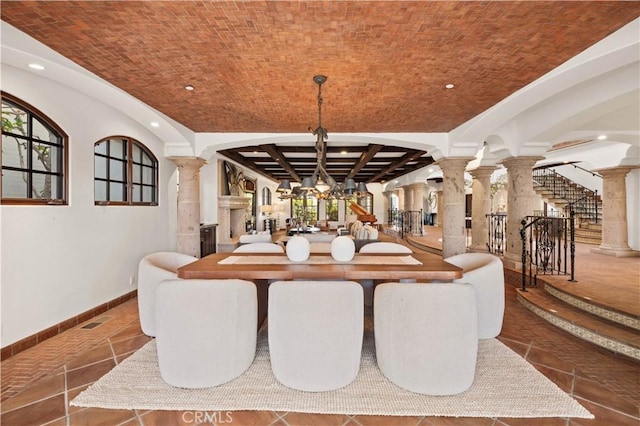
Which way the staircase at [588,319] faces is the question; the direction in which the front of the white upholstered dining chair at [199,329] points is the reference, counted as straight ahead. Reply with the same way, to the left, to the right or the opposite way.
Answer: to the left

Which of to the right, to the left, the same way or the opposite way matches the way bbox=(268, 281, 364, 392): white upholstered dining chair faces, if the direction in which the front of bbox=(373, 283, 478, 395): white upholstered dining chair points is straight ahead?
the same way

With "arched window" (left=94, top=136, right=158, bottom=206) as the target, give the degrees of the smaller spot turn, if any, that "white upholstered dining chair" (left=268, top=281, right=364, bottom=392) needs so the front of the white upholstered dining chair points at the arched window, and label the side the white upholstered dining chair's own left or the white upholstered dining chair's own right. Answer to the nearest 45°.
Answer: approximately 45° to the white upholstered dining chair's own left

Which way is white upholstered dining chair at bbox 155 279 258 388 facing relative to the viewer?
away from the camera

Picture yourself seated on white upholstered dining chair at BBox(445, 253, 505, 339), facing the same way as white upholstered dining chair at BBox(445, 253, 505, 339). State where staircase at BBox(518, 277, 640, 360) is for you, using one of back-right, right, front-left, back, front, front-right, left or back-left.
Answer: back-right

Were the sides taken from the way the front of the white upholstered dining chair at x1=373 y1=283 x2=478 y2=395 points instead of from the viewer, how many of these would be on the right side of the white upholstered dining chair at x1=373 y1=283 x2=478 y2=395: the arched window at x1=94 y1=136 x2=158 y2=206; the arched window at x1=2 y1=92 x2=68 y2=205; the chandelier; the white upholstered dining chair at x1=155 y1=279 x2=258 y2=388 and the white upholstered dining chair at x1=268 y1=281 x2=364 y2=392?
0

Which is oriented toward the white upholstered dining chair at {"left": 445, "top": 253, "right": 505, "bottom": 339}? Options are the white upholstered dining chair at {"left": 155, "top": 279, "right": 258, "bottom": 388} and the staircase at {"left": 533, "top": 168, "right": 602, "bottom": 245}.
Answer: the staircase

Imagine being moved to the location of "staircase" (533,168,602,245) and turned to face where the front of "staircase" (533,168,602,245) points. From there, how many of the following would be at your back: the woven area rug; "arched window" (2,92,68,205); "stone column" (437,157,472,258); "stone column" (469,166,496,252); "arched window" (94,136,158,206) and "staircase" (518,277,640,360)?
0

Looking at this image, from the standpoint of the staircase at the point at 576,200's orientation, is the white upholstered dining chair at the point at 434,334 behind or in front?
in front

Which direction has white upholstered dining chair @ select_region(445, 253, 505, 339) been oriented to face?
to the viewer's left

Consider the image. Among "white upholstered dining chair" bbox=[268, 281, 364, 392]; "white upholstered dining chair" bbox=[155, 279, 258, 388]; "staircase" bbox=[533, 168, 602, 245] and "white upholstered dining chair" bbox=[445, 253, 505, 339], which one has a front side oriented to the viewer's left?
"white upholstered dining chair" bbox=[445, 253, 505, 339]

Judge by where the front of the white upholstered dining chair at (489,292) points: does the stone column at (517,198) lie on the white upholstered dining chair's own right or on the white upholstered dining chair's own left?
on the white upholstered dining chair's own right

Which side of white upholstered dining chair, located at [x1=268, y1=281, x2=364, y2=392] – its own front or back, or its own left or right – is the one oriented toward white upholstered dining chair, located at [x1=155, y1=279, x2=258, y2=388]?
left

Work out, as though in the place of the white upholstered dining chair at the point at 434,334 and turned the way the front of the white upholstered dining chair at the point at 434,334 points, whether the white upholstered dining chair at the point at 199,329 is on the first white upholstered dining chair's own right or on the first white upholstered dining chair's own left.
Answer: on the first white upholstered dining chair's own left

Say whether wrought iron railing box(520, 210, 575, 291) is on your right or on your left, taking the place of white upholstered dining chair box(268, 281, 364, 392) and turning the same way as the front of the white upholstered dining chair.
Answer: on your right

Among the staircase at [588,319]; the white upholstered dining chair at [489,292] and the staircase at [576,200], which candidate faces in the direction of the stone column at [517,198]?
the staircase at [576,200]

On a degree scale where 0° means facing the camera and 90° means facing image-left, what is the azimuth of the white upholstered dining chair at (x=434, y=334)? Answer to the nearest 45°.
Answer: approximately 180°

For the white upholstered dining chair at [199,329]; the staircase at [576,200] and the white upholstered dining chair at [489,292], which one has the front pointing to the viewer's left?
the white upholstered dining chair at [489,292]

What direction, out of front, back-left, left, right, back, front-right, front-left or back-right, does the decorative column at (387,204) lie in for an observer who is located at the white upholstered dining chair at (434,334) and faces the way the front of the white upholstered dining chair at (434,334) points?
front

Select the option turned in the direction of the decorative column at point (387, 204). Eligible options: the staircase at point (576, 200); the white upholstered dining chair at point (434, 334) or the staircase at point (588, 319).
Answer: the white upholstered dining chair

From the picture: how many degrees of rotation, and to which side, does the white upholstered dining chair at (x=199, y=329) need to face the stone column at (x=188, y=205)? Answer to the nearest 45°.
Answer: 0° — it already faces it

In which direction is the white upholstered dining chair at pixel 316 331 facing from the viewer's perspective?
away from the camera
